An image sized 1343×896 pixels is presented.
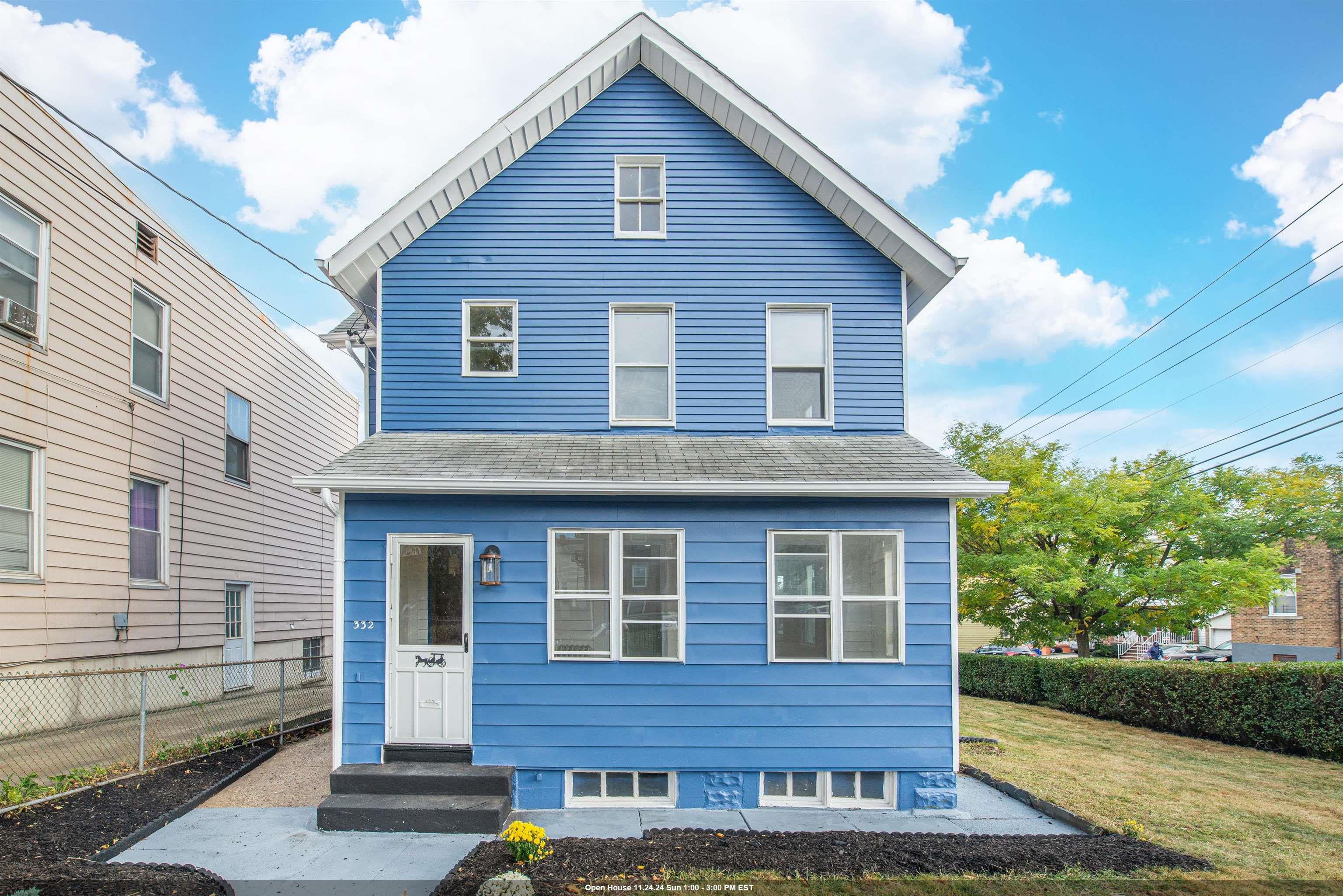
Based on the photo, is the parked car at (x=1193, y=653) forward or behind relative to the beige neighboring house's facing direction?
behind

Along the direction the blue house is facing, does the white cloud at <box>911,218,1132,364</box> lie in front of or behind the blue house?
behind

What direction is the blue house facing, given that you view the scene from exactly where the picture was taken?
facing the viewer

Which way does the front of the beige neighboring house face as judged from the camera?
facing the viewer and to the left of the viewer

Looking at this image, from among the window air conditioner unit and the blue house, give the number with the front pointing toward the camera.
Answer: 1
